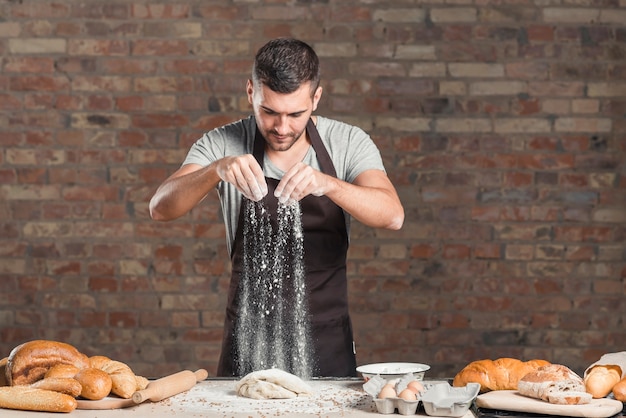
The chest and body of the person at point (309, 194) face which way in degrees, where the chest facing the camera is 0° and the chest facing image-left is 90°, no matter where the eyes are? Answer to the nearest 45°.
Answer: approximately 0°

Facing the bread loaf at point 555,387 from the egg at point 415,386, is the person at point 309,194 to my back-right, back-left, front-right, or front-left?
back-left

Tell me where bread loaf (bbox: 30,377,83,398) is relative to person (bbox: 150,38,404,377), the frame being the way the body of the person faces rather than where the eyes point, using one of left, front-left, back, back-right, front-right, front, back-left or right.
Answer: front-right

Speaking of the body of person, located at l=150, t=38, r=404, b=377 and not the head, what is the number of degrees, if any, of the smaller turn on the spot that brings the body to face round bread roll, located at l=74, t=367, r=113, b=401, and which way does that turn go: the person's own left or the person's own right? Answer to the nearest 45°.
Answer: approximately 45° to the person's own right

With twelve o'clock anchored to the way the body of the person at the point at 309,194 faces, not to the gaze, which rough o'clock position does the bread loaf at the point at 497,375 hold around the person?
The bread loaf is roughly at 11 o'clock from the person.

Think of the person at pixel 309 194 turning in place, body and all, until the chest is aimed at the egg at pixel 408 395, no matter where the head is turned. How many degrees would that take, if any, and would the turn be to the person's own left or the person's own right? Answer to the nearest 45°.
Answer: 0° — they already face it

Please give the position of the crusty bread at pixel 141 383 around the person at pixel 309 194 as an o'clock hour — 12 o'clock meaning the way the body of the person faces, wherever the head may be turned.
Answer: The crusty bread is roughly at 1 o'clock from the person.

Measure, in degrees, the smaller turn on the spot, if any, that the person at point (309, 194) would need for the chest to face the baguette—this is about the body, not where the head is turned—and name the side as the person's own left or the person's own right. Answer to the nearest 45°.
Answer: approximately 45° to the person's own right
